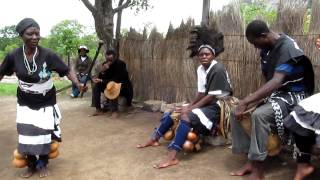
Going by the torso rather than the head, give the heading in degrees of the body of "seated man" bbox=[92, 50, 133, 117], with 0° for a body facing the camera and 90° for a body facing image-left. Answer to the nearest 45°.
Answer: approximately 45°

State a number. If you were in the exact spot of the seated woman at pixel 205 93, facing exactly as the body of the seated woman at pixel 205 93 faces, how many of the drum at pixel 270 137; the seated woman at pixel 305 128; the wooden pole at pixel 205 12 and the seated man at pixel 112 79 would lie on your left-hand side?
2

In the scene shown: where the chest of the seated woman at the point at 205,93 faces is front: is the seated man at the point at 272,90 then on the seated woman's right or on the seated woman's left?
on the seated woman's left

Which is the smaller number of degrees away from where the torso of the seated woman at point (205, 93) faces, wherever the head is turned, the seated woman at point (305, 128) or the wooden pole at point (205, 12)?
the seated woman

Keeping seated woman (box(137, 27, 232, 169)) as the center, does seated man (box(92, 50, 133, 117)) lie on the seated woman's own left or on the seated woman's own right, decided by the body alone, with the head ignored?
on the seated woman's own right

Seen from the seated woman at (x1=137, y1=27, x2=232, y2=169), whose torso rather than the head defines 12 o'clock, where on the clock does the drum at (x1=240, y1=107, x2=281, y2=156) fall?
The drum is roughly at 9 o'clock from the seated woman.

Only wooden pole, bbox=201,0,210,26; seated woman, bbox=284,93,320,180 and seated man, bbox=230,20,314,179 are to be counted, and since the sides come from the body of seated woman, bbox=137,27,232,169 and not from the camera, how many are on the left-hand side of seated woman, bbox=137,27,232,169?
2

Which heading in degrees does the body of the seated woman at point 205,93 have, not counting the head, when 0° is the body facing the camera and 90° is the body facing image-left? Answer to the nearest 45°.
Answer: approximately 45°

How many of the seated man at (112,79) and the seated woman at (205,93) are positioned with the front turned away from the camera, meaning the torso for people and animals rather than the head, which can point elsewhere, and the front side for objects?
0

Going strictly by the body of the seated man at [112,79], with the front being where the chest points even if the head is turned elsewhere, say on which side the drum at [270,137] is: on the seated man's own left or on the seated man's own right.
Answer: on the seated man's own left

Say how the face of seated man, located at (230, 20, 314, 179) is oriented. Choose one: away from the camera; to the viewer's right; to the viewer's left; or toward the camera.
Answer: to the viewer's left

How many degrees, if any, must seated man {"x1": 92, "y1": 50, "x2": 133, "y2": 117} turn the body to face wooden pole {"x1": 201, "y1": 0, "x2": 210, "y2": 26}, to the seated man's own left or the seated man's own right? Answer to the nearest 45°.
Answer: approximately 90° to the seated man's own left

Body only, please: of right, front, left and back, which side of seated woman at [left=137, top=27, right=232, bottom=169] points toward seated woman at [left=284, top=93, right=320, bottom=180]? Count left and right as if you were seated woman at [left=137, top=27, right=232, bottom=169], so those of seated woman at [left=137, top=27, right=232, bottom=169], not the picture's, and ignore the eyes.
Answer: left
